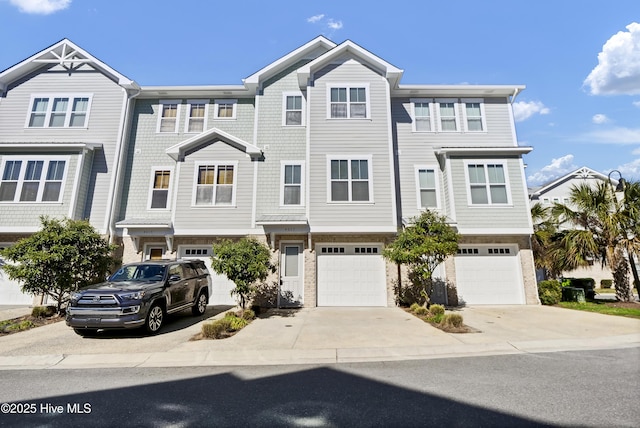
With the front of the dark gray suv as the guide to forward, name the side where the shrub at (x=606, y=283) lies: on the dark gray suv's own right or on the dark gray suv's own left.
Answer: on the dark gray suv's own left

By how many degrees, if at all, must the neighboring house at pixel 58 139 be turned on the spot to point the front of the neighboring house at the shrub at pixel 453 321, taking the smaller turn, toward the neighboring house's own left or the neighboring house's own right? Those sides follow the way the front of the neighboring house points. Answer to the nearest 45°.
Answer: approximately 45° to the neighboring house's own left

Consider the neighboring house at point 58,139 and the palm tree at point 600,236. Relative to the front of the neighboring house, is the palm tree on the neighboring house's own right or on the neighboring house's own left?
on the neighboring house's own left

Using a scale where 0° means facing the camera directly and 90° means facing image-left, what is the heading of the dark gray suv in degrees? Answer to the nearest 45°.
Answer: approximately 45°

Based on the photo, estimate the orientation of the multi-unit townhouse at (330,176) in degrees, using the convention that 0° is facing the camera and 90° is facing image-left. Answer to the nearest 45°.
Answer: approximately 0°

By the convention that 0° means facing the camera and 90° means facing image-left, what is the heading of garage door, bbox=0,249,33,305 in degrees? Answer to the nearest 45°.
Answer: approximately 0°
